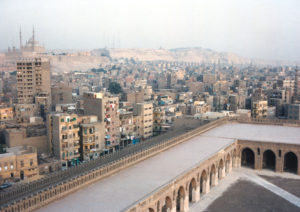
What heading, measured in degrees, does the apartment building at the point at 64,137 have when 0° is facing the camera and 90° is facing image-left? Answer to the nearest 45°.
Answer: approximately 315°

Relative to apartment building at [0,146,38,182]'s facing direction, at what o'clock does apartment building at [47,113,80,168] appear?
apartment building at [47,113,80,168] is roughly at 9 o'clock from apartment building at [0,146,38,182].

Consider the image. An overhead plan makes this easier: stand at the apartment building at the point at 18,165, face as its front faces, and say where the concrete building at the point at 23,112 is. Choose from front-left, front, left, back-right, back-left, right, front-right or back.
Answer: back-left

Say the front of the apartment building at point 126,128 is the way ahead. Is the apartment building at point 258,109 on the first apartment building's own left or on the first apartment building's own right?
on the first apartment building's own left

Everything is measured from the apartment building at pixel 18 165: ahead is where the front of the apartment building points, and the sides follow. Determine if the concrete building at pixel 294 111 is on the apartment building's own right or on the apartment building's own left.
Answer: on the apartment building's own left

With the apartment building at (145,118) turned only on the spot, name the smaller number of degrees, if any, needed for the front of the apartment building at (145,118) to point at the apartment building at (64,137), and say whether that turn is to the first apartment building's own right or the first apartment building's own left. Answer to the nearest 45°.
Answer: approximately 90° to the first apartment building's own right

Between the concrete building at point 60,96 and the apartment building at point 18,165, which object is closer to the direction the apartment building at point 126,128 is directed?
the apartment building

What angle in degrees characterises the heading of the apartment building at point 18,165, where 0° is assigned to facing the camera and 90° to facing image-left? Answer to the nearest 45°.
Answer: approximately 315°

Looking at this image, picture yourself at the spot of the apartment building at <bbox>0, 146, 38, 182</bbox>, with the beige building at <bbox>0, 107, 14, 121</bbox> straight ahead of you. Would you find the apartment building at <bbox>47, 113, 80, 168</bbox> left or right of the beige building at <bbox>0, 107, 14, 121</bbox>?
right

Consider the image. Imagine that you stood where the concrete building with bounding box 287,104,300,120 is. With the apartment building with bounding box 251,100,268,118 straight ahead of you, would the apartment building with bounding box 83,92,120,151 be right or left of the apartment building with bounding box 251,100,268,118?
left

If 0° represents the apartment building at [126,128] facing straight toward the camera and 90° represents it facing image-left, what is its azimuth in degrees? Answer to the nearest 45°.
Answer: approximately 315°

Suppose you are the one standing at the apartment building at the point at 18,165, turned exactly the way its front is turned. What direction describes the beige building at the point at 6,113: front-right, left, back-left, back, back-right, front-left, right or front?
back-left

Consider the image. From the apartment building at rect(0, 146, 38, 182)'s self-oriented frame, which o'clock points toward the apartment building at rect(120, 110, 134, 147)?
the apartment building at rect(120, 110, 134, 147) is roughly at 9 o'clock from the apartment building at rect(0, 146, 38, 182).
